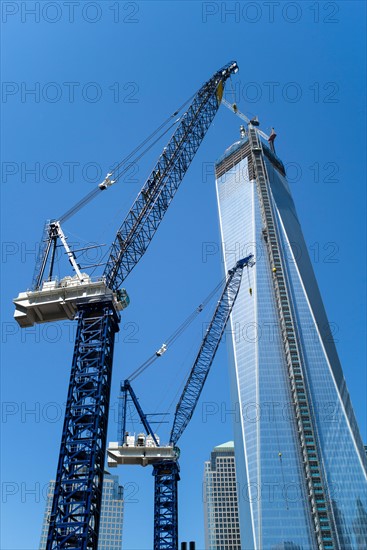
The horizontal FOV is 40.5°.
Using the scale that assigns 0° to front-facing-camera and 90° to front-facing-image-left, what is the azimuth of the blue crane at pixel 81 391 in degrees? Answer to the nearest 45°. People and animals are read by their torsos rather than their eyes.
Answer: approximately 270°
